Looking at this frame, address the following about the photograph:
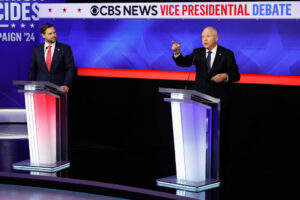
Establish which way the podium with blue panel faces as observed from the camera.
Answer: facing the viewer and to the left of the viewer

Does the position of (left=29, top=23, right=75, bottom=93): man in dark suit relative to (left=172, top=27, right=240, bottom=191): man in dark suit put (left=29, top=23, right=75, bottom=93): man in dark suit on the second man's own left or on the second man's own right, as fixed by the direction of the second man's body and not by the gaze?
on the second man's own right

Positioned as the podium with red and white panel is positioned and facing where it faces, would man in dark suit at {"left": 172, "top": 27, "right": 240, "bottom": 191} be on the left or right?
on its left

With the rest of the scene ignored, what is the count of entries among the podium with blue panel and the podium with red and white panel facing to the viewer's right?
0

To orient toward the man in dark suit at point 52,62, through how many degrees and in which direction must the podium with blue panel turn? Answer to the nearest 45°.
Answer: approximately 90° to its right

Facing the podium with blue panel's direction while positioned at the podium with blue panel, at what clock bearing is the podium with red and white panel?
The podium with red and white panel is roughly at 2 o'clock from the podium with blue panel.

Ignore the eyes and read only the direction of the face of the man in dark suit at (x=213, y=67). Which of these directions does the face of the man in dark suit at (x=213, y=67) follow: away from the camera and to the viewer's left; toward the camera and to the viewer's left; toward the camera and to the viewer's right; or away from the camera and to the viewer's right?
toward the camera and to the viewer's left

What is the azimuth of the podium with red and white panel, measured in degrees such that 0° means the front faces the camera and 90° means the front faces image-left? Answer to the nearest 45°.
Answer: approximately 45°

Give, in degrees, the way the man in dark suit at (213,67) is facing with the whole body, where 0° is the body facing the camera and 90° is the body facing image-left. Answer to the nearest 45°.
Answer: approximately 45°

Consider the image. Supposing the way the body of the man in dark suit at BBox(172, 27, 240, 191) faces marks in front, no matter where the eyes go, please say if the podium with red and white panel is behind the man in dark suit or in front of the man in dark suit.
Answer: in front
